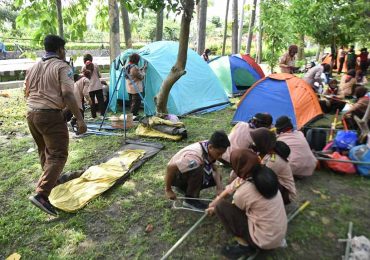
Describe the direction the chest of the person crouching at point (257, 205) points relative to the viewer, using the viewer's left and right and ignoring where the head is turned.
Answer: facing to the left of the viewer

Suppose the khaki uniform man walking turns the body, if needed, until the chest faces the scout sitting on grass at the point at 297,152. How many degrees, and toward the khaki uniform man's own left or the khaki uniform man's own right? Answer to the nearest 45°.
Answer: approximately 45° to the khaki uniform man's own right

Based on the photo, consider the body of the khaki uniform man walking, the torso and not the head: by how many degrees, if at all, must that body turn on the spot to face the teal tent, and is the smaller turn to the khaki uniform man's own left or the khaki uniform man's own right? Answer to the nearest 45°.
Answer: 0° — they already face it

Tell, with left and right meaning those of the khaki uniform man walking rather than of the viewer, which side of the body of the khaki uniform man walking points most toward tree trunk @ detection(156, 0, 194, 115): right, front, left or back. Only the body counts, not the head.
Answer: front

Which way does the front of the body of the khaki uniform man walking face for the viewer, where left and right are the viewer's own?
facing away from the viewer and to the right of the viewer

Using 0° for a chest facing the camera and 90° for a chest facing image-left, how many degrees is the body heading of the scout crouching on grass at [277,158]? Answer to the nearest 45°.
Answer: approximately 90°

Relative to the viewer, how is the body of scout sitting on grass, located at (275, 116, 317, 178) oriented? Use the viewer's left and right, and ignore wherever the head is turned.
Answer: facing away from the viewer and to the left of the viewer

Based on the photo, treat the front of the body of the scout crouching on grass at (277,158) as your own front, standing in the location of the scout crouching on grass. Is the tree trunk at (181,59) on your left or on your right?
on your right

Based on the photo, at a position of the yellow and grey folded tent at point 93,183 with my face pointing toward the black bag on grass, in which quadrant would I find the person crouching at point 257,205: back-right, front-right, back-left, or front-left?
front-right

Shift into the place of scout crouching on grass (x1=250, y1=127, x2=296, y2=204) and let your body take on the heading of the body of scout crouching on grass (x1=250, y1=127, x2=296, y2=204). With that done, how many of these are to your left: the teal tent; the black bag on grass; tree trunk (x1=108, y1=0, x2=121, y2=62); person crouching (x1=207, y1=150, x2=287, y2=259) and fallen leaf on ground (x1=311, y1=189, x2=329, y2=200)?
1

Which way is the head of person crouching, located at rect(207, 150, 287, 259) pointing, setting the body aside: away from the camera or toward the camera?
away from the camera

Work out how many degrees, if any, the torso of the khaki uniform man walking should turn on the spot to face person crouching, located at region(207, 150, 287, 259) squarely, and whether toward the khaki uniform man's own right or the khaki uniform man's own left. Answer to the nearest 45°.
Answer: approximately 90° to the khaki uniform man's own right

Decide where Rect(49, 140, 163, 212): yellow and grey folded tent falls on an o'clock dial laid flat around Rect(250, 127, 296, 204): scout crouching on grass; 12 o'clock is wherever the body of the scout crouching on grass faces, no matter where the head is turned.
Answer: The yellow and grey folded tent is roughly at 12 o'clock from the scout crouching on grass.

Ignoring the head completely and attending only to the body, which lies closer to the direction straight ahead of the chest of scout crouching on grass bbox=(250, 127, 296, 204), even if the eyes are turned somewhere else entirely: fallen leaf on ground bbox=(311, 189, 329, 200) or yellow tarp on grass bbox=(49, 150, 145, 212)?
the yellow tarp on grass

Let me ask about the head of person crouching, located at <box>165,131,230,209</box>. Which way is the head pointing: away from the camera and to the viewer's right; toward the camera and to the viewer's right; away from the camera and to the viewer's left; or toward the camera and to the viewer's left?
toward the camera and to the viewer's right
